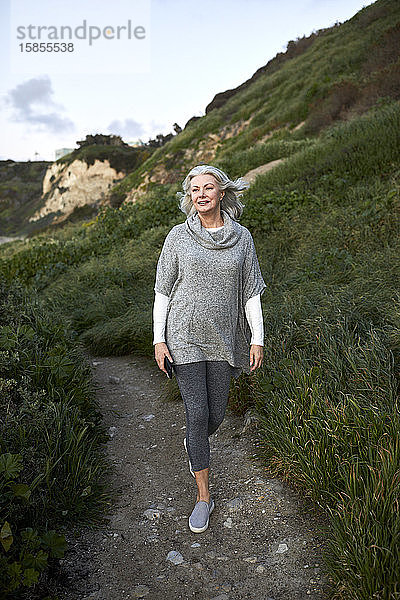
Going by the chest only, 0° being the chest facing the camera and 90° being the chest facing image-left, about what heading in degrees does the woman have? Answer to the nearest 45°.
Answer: approximately 0°
